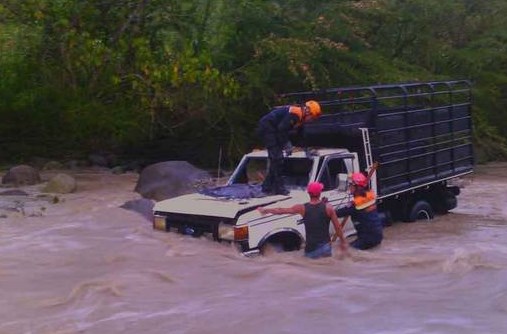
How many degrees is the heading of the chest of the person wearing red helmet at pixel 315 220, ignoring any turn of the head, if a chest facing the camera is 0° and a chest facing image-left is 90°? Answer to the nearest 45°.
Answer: approximately 180°

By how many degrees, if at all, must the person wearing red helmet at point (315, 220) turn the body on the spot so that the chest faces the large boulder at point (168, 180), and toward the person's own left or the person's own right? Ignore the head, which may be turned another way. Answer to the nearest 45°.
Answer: approximately 45° to the person's own left

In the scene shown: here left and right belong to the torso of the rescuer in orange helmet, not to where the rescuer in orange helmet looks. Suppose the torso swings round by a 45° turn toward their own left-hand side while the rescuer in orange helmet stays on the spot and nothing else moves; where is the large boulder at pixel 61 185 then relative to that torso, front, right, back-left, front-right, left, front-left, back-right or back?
left

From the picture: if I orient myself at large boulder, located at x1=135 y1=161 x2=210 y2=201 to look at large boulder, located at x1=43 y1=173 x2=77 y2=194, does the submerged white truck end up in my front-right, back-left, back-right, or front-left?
back-left

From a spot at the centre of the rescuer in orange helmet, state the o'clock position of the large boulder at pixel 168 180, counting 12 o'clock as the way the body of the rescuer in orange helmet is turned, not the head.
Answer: The large boulder is roughly at 8 o'clock from the rescuer in orange helmet.

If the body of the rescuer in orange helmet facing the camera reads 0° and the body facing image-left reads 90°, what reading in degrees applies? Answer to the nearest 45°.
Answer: approximately 270°

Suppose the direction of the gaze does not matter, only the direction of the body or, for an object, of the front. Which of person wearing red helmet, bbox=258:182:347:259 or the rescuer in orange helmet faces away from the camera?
the person wearing red helmet

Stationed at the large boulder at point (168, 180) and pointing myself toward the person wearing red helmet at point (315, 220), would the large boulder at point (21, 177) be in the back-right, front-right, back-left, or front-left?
back-right

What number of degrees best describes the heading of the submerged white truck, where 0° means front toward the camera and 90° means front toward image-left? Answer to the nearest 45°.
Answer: approximately 45°
